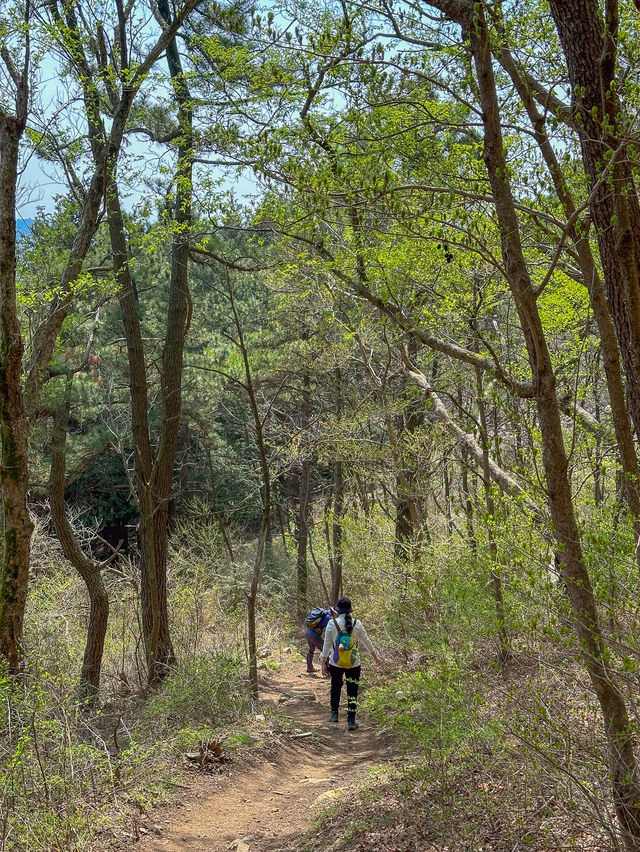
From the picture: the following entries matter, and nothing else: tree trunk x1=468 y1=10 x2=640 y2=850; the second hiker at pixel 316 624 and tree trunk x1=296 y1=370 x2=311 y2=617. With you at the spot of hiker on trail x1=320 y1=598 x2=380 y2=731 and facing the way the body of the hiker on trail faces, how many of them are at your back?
1

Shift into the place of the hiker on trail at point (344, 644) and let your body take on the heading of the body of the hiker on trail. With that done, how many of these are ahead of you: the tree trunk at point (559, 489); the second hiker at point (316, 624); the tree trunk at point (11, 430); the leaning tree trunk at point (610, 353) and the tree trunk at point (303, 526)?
2

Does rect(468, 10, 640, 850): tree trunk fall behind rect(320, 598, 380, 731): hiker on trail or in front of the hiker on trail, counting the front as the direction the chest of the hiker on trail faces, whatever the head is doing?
behind

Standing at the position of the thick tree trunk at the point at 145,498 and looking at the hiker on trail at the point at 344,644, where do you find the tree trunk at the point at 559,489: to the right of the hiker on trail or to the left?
right

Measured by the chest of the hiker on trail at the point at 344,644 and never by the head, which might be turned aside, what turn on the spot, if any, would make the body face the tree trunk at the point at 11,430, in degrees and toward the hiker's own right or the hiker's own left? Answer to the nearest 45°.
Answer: approximately 135° to the hiker's own left

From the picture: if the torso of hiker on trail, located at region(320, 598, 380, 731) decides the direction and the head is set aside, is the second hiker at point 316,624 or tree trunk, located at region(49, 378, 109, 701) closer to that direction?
the second hiker

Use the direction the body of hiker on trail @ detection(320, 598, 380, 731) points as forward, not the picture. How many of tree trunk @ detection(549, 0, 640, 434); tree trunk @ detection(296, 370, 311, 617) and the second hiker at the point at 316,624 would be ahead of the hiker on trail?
2

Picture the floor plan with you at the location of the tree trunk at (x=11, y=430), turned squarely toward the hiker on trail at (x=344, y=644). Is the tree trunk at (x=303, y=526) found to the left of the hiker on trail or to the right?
left

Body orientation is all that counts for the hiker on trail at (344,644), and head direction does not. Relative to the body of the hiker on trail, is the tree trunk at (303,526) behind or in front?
in front

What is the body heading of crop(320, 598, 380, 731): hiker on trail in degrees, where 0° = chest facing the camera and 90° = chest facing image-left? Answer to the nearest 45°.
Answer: approximately 180°

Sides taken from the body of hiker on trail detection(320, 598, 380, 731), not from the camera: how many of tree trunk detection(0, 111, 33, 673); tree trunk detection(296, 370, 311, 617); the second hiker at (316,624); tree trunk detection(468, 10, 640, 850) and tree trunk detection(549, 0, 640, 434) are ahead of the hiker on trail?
2

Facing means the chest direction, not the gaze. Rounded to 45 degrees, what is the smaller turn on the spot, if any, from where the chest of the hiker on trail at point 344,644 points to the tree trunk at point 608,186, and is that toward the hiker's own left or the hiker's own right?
approximately 180°

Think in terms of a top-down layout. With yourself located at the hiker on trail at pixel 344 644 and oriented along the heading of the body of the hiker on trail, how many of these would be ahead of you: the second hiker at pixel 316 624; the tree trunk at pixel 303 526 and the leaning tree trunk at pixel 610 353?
2

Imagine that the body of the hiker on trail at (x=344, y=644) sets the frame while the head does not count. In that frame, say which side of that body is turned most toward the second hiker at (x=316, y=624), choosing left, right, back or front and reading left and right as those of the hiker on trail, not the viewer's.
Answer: front

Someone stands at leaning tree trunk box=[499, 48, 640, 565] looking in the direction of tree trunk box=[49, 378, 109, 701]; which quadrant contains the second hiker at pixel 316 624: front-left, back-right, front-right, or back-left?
front-right

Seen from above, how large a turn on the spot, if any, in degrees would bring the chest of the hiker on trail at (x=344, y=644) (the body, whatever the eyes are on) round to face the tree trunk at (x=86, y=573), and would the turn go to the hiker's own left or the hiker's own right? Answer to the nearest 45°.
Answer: approximately 90° to the hiker's own left

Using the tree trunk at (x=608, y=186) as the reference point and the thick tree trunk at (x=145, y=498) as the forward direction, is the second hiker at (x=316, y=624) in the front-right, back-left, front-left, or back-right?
front-right
